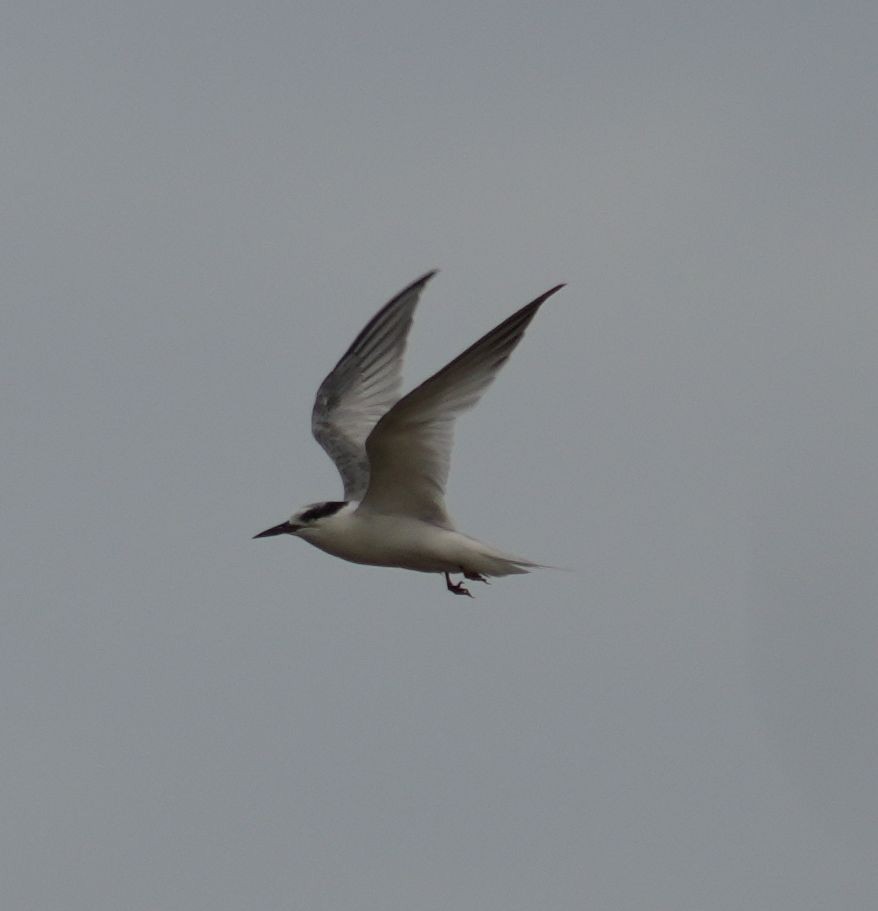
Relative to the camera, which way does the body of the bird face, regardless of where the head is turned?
to the viewer's left
